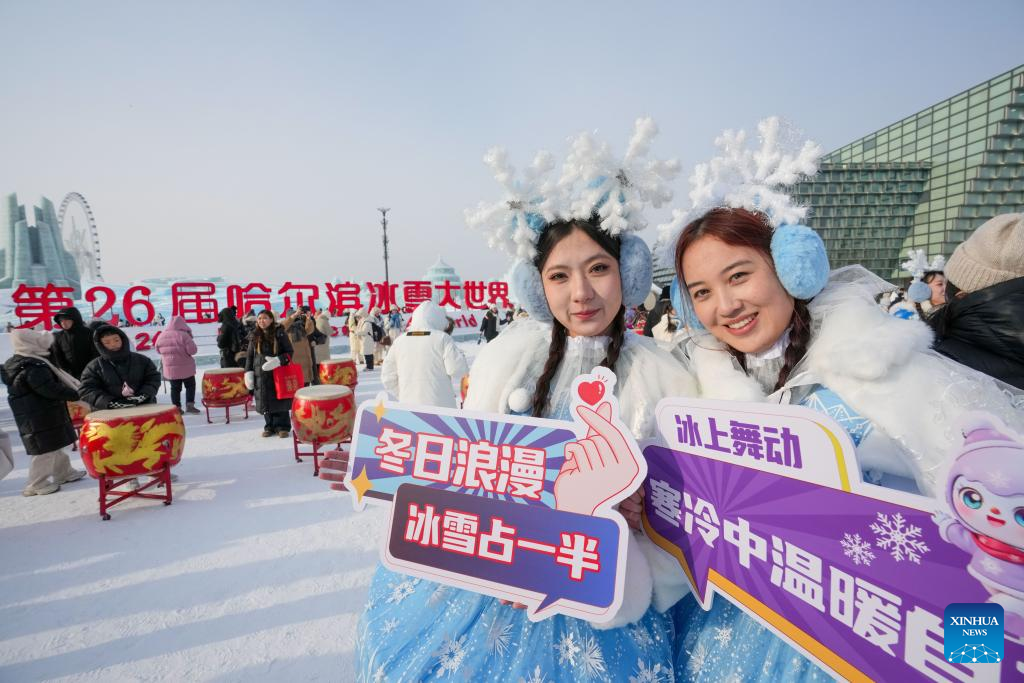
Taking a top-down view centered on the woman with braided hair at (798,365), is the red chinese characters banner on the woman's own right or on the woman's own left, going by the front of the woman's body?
on the woman's own right

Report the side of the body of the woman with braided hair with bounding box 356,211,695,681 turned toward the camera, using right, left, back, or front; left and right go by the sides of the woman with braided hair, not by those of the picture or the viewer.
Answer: front

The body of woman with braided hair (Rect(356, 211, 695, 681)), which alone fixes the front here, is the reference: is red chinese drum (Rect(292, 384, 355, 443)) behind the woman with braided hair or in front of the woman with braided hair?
behind

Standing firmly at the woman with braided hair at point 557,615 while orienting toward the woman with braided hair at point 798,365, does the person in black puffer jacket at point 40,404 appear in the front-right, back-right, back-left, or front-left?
back-left

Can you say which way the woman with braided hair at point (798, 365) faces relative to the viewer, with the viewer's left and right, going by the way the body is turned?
facing the viewer and to the left of the viewer

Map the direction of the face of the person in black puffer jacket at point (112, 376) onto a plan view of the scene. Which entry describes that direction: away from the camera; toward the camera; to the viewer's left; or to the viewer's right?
toward the camera

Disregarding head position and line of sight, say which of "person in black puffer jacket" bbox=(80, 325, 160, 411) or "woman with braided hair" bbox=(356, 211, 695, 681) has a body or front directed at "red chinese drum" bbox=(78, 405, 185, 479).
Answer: the person in black puffer jacket

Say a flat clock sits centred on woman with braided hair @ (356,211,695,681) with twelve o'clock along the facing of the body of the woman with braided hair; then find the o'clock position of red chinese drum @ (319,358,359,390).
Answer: The red chinese drum is roughly at 5 o'clock from the woman with braided hair.

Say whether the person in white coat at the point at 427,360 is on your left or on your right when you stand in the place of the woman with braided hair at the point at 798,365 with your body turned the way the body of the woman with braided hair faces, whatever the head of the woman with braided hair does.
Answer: on your right

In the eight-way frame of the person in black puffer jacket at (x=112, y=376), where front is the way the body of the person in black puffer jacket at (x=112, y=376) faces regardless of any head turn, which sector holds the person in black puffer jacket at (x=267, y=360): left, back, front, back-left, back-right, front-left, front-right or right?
back-left

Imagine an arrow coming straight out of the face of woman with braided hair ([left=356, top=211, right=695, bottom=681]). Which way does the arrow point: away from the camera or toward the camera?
toward the camera

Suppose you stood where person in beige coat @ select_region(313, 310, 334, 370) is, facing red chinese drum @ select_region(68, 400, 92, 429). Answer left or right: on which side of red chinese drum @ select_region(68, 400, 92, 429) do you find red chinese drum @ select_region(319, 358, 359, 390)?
left

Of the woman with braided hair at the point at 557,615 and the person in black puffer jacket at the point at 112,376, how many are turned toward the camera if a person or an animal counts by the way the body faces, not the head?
2

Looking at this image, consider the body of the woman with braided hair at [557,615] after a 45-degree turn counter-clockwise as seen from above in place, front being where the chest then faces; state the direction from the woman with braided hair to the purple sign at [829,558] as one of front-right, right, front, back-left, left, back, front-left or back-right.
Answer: front

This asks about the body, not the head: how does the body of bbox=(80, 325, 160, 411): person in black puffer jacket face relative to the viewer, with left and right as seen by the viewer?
facing the viewer
